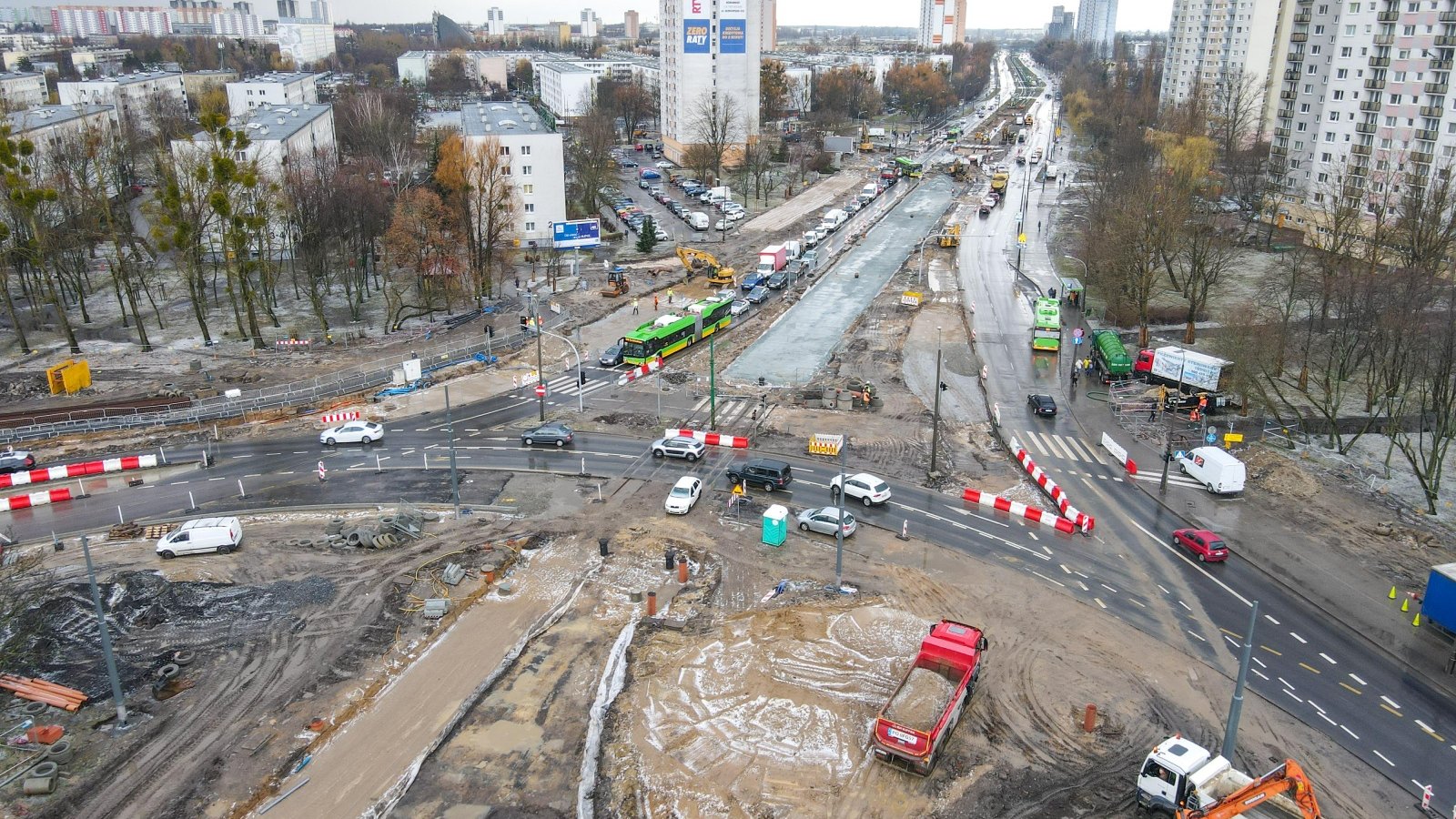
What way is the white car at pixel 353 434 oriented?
to the viewer's left

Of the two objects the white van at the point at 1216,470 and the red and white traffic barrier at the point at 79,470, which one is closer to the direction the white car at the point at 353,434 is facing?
the red and white traffic barrier

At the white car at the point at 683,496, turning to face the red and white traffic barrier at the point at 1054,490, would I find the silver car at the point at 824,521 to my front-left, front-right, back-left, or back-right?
front-right

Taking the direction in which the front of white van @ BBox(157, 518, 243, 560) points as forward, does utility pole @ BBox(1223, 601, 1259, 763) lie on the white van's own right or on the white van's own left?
on the white van's own left

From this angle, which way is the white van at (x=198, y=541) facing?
to the viewer's left

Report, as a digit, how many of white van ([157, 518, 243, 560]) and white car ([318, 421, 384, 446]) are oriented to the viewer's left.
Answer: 2

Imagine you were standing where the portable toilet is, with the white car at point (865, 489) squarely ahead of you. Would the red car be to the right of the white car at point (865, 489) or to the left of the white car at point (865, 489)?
right
